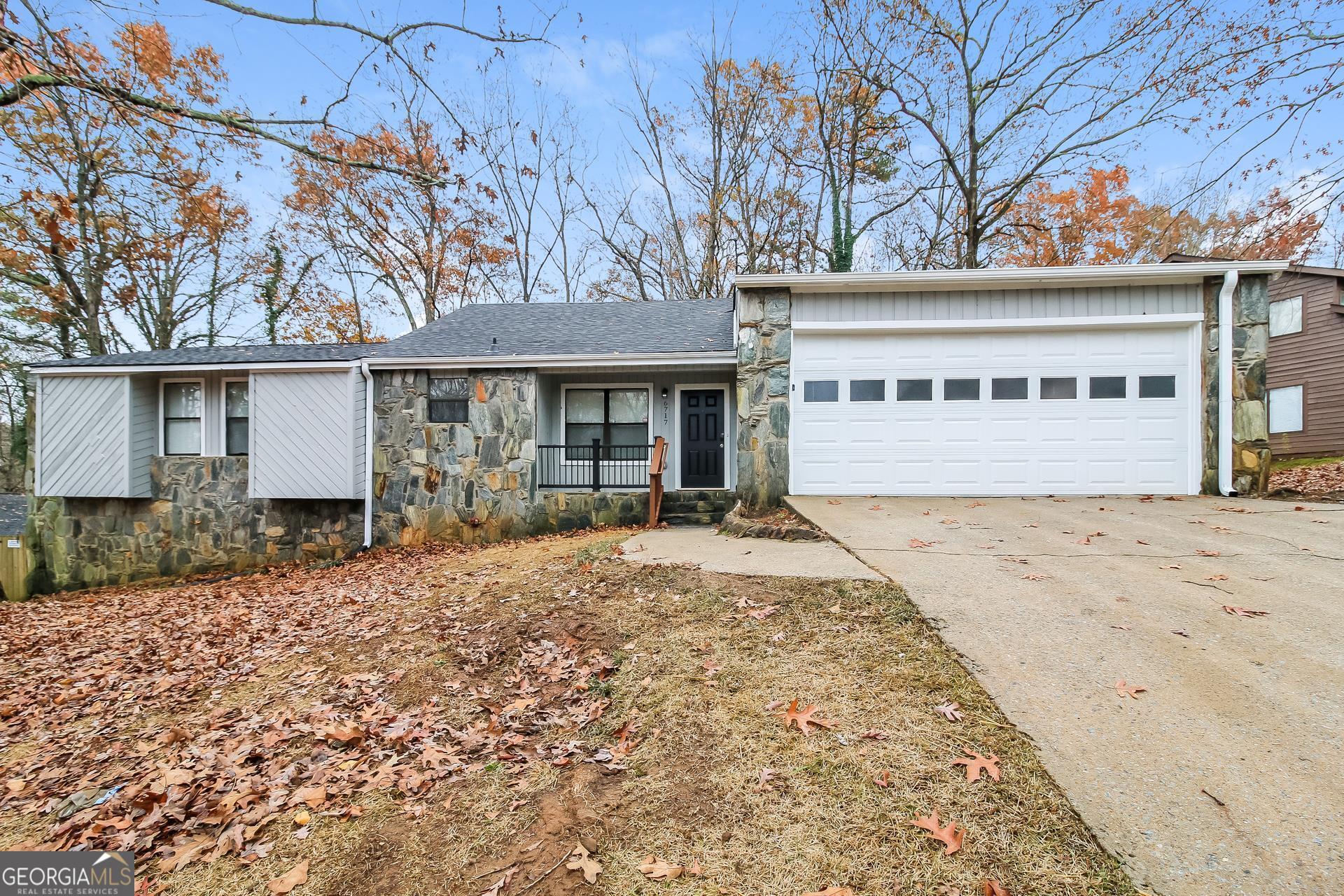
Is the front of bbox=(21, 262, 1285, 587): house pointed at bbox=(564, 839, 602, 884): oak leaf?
yes

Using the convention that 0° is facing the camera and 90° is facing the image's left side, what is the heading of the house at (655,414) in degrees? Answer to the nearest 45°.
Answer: approximately 0°

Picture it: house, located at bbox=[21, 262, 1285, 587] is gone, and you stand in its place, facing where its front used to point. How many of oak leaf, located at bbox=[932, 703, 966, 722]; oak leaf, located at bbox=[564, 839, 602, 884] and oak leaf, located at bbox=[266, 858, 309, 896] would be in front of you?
3

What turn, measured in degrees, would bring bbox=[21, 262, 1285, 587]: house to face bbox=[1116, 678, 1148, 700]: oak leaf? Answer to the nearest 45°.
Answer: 0° — it already faces it

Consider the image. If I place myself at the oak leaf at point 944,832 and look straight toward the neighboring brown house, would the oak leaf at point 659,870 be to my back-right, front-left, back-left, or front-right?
back-left

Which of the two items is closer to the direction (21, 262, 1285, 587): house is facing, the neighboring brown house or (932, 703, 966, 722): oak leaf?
the oak leaf

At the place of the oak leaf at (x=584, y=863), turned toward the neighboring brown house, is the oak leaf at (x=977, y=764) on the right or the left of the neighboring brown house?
right

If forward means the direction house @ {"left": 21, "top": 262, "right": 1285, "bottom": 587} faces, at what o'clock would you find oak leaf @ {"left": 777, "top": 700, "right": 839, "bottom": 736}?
The oak leaf is roughly at 12 o'clock from the house.

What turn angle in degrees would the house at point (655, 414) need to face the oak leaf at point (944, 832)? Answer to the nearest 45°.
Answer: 0° — it already faces it
